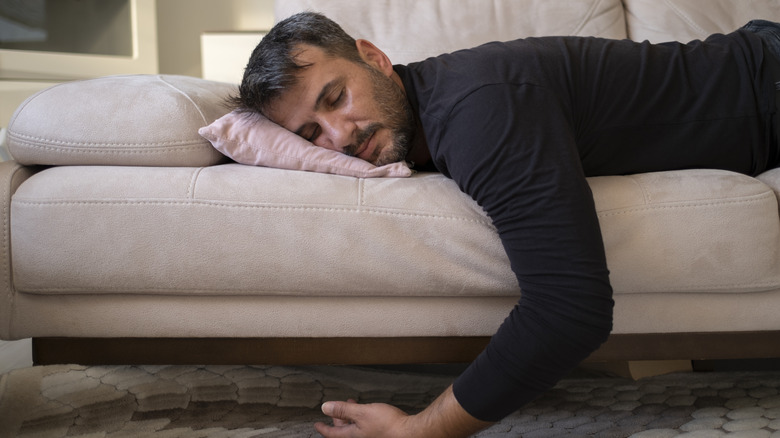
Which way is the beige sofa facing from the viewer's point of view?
toward the camera
